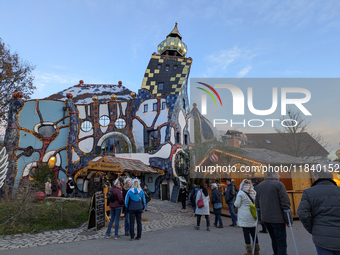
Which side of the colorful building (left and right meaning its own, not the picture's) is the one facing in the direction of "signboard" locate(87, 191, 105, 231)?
front

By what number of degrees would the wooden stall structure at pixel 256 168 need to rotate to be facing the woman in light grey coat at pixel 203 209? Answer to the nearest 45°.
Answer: approximately 45° to its left

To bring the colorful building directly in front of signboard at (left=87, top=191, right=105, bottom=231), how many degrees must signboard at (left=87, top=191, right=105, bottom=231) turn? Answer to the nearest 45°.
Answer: approximately 135° to its left

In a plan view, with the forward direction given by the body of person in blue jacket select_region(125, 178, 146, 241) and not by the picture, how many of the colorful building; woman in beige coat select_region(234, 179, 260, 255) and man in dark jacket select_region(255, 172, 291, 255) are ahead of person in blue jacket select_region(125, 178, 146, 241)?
1

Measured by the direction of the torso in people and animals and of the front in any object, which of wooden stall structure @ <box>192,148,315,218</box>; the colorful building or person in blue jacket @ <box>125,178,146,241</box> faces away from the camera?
the person in blue jacket

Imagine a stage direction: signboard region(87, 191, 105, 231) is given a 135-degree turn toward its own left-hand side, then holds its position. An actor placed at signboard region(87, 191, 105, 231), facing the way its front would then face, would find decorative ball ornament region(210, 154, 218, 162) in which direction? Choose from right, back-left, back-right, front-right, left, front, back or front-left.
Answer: front-right

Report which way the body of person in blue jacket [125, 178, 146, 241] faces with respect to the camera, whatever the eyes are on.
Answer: away from the camera

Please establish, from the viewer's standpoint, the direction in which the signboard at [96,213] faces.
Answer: facing the viewer and to the right of the viewer

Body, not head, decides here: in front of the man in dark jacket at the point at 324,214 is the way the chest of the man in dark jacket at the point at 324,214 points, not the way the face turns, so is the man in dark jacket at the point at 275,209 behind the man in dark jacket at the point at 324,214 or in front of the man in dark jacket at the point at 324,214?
in front

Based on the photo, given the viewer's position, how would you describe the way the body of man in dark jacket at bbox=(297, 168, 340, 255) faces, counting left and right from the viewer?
facing away from the viewer

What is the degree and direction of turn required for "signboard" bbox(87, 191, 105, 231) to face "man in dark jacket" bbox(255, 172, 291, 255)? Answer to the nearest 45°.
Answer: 0° — it already faces them

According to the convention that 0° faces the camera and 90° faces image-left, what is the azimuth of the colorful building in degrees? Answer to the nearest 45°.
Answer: approximately 0°

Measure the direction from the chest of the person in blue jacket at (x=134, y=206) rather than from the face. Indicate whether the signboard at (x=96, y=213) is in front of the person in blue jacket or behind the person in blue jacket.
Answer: in front

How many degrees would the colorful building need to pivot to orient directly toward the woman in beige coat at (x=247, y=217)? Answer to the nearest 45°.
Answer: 0° — it already faces them
